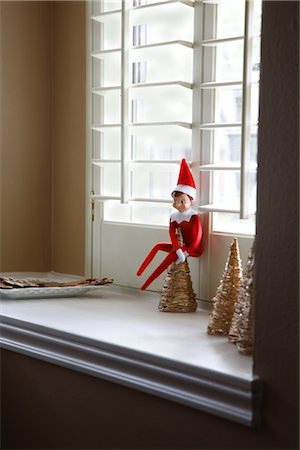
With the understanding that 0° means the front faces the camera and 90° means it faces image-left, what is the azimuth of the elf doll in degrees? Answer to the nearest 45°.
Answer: approximately 45°
